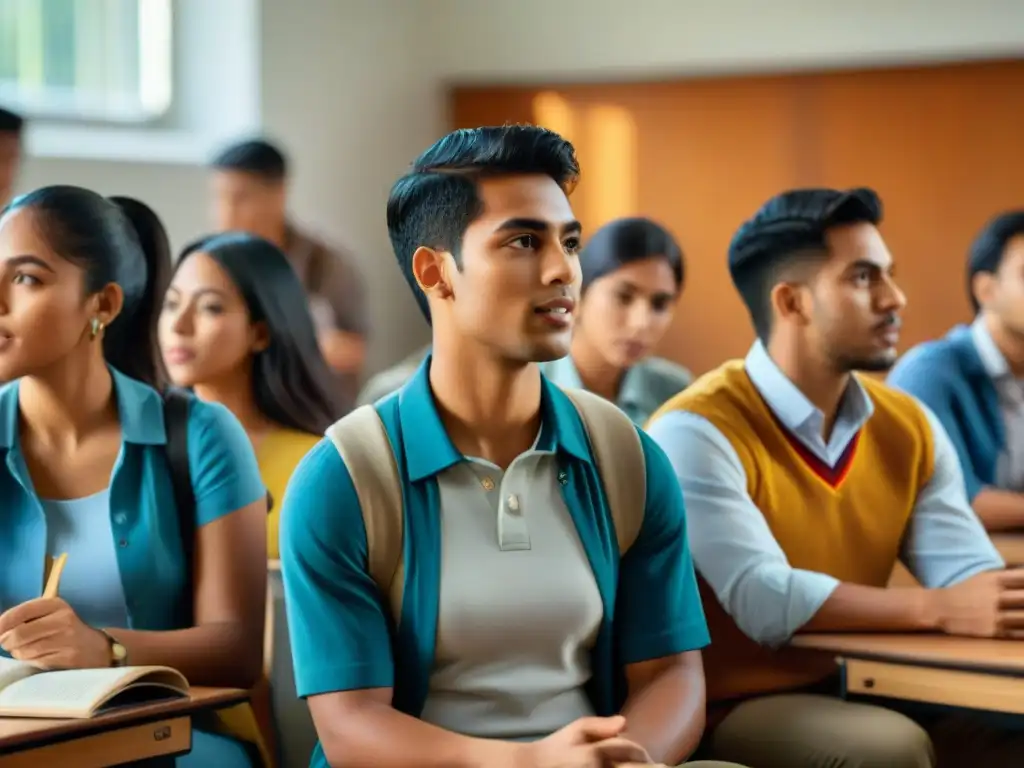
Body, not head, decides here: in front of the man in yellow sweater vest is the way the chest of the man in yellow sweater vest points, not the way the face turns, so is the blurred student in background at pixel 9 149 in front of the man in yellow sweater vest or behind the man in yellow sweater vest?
behind

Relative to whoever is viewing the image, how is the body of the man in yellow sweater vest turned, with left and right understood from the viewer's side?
facing the viewer and to the right of the viewer

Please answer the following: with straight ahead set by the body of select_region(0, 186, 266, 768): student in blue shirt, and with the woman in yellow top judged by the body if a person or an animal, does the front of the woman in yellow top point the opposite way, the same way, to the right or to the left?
the same way

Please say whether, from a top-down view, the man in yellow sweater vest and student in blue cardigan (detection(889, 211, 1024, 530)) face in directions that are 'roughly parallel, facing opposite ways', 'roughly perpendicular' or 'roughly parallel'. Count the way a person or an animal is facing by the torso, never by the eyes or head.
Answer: roughly parallel

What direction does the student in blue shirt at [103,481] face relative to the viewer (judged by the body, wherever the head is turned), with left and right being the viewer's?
facing the viewer and to the left of the viewer

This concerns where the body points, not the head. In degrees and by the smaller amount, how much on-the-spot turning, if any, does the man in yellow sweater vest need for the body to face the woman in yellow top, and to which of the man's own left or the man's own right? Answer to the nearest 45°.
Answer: approximately 135° to the man's own right

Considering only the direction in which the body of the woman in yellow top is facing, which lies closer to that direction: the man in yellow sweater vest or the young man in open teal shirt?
the young man in open teal shirt

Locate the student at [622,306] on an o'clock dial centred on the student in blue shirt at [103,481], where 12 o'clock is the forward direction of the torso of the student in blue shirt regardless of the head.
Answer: The student is roughly at 6 o'clock from the student in blue shirt.

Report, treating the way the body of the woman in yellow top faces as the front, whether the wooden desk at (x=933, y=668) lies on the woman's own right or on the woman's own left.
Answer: on the woman's own left

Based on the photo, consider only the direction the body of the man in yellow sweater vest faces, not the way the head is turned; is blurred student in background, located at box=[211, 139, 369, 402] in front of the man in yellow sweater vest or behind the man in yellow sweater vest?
behind

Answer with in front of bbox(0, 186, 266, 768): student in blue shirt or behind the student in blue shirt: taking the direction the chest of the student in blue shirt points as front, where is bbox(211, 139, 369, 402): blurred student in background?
behind

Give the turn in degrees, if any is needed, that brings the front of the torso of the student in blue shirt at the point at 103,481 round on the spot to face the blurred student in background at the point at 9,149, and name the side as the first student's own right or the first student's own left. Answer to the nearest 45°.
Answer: approximately 135° to the first student's own right

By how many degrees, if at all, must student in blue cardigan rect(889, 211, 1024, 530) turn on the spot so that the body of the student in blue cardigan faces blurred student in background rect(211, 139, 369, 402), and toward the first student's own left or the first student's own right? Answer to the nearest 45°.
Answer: approximately 180°

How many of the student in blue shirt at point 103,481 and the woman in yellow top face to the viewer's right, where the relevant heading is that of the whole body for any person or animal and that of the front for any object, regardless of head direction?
0
